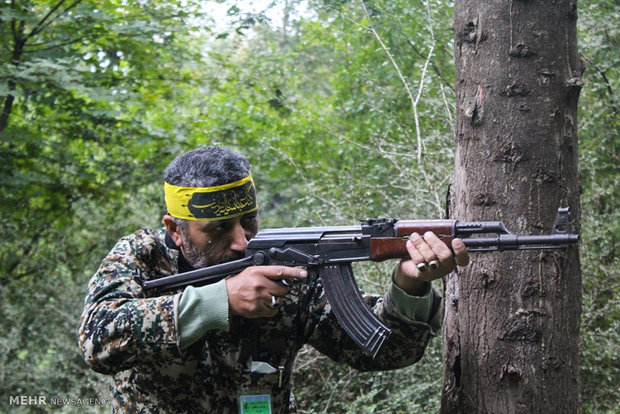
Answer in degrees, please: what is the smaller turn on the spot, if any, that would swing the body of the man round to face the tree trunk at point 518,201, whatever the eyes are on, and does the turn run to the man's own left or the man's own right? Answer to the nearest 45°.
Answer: approximately 45° to the man's own left
